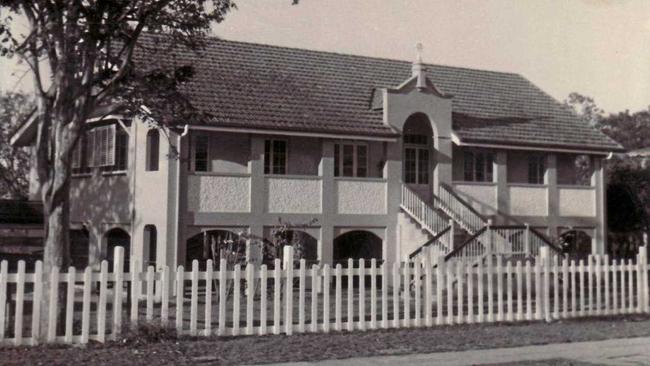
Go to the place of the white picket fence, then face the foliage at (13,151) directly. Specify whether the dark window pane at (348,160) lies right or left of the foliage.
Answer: right

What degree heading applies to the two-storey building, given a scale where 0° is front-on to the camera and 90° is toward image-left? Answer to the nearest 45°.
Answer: approximately 315°

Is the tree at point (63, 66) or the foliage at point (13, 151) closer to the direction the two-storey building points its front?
the tree

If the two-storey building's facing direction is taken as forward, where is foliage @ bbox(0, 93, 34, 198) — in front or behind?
behind

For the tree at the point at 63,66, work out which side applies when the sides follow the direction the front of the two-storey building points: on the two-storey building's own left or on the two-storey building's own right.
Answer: on the two-storey building's own right
